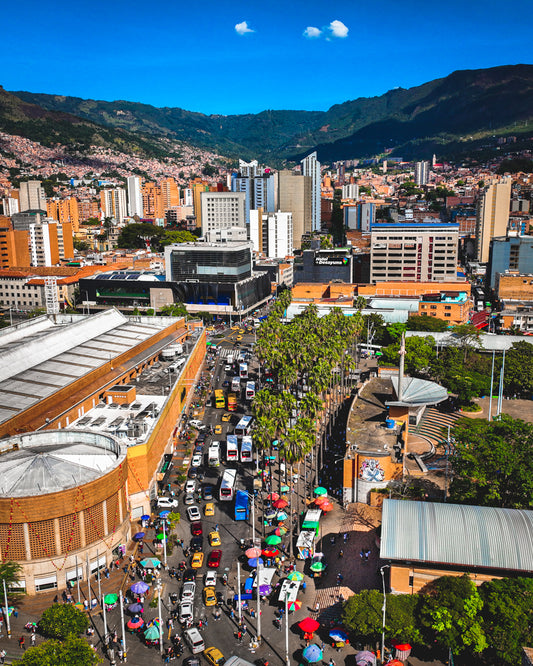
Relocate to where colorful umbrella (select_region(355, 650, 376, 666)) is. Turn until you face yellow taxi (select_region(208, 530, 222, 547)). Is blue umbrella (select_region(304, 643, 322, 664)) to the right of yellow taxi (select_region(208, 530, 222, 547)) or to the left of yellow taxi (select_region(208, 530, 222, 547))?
left

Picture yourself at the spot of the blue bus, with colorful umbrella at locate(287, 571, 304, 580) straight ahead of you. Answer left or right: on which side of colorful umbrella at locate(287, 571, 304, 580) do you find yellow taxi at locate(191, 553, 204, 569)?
right

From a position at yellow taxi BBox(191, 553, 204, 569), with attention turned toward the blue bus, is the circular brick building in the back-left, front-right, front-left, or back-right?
back-left

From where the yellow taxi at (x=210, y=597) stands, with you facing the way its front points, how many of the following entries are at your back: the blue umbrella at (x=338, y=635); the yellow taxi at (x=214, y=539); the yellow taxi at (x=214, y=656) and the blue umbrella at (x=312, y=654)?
1

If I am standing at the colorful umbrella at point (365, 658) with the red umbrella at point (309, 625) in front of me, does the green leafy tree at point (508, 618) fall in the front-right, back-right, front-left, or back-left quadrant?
back-right
